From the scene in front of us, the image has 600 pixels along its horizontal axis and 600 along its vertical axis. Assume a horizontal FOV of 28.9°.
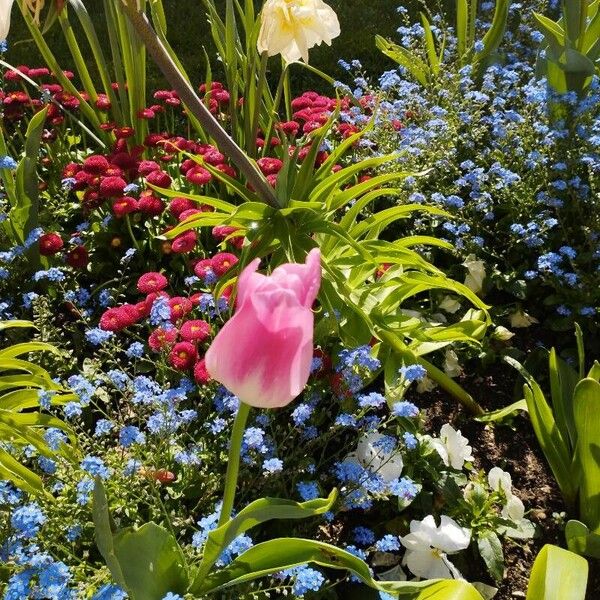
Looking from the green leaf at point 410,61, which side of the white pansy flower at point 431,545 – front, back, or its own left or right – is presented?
back

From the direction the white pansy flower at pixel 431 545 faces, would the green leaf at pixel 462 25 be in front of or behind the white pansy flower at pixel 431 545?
behind

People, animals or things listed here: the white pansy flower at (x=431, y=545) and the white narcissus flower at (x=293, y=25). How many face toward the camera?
2

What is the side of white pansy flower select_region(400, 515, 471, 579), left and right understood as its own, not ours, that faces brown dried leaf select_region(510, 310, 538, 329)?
back

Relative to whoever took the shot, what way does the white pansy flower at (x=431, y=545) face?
facing the viewer

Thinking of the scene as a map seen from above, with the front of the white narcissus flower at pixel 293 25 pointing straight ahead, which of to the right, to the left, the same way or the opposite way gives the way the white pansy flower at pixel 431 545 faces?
the same way

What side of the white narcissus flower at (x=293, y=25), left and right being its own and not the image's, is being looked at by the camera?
front

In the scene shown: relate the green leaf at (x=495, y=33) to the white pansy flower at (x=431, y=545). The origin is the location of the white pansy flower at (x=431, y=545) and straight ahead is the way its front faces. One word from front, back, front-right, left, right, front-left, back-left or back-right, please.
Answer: back
